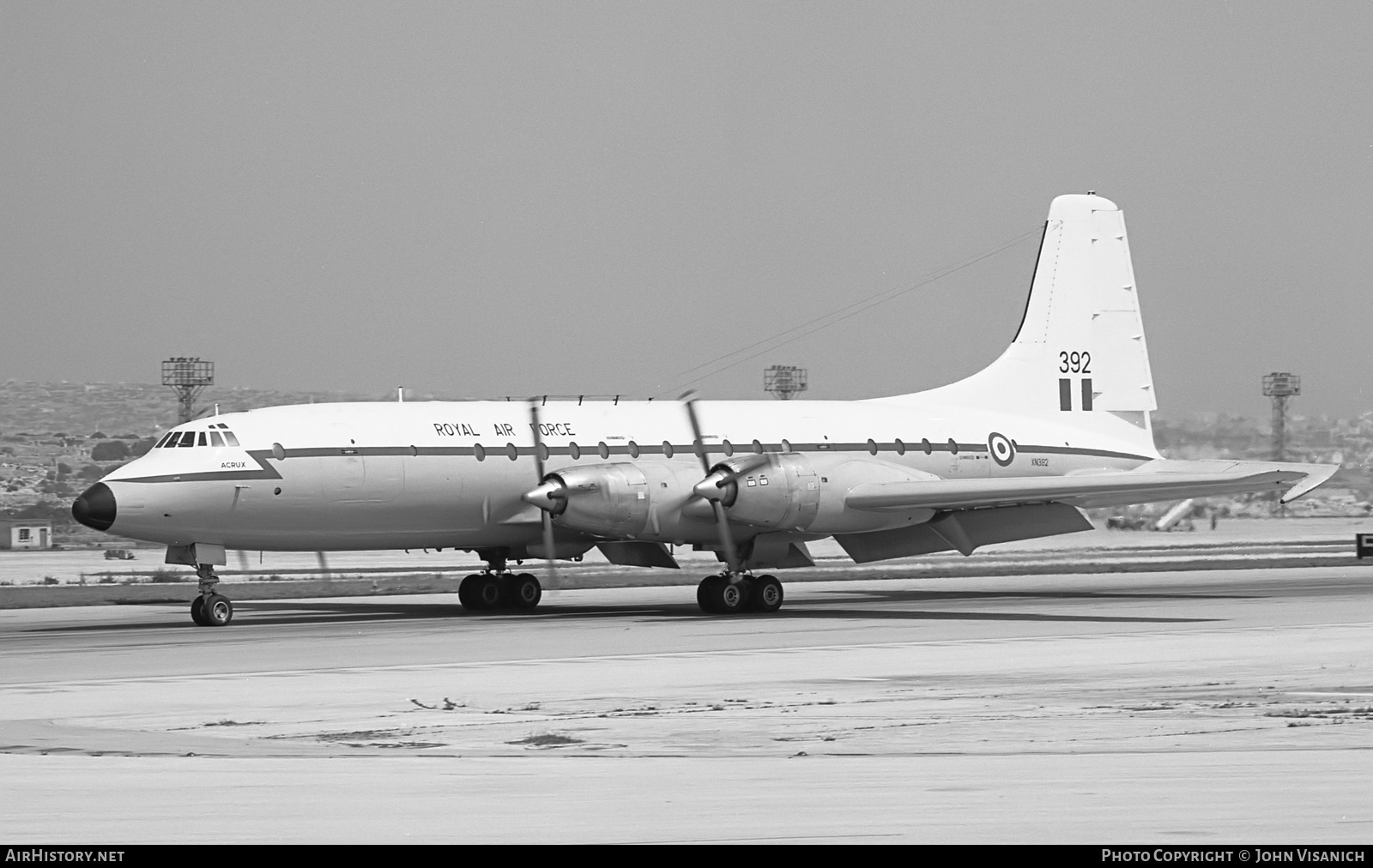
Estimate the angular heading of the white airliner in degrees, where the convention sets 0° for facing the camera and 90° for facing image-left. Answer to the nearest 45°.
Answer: approximately 45°
